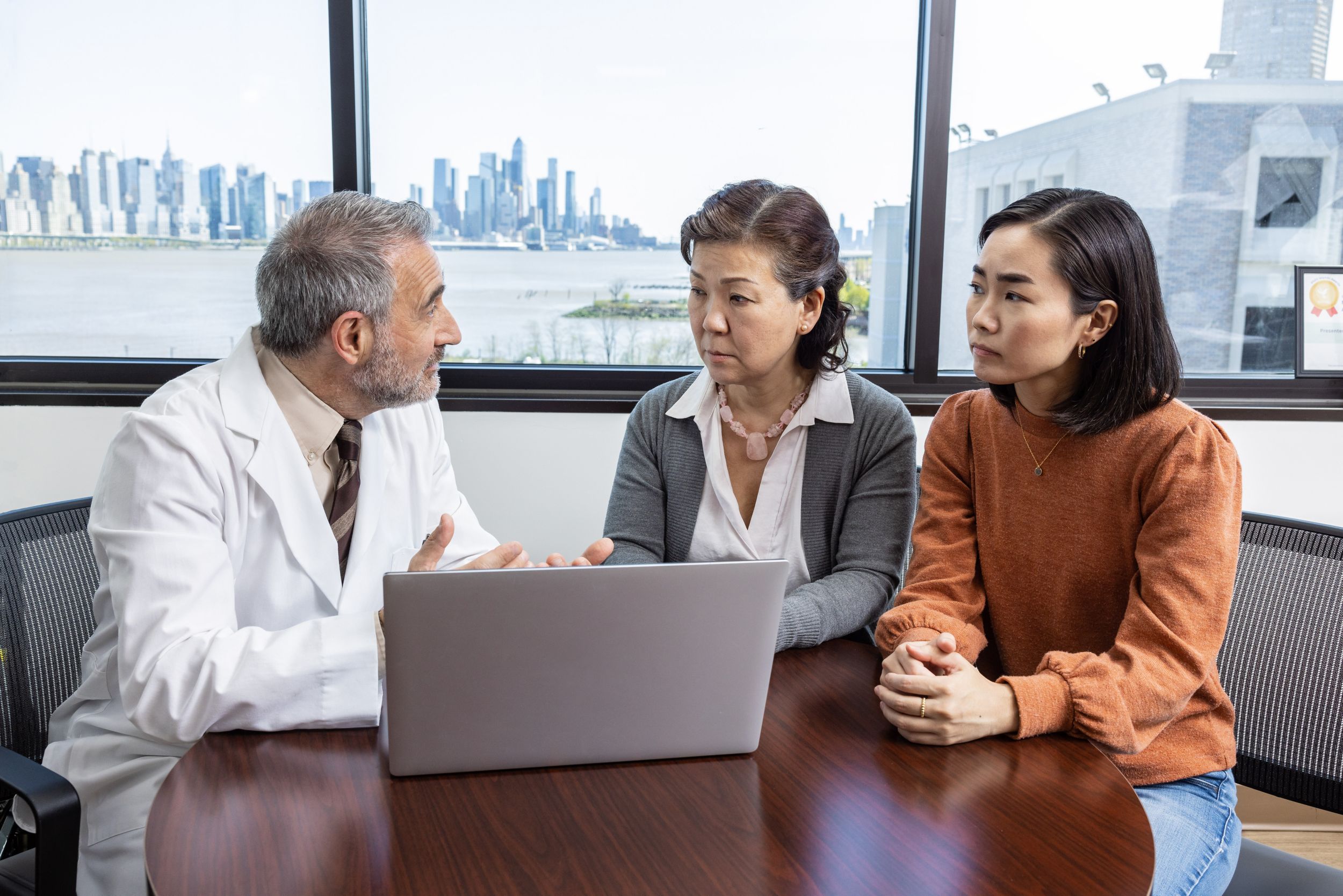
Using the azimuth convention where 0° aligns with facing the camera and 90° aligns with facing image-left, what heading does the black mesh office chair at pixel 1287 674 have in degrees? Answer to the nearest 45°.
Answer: approximately 45°

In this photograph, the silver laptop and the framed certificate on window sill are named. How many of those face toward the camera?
1

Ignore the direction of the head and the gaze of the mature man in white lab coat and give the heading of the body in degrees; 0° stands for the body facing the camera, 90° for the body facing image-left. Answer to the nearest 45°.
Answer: approximately 315°

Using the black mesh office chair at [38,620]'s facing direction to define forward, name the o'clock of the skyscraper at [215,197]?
The skyscraper is roughly at 8 o'clock from the black mesh office chair.

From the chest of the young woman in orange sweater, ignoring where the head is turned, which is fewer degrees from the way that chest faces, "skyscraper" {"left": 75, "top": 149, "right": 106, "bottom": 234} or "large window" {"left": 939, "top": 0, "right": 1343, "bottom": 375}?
the skyscraper

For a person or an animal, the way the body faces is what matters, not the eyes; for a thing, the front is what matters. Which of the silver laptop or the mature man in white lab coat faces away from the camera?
the silver laptop

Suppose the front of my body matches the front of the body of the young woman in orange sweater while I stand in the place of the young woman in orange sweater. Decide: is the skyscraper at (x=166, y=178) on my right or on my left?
on my right

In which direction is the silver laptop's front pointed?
away from the camera

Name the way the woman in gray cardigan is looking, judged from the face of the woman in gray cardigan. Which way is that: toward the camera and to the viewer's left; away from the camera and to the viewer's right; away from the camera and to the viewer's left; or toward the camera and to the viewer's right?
toward the camera and to the viewer's left

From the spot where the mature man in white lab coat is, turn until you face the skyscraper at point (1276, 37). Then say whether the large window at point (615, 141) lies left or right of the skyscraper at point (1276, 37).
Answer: left

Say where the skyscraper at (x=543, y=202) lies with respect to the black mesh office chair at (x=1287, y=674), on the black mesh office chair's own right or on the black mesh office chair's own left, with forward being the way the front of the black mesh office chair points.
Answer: on the black mesh office chair's own right

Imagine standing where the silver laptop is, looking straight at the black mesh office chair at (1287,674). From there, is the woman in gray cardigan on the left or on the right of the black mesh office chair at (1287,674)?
left

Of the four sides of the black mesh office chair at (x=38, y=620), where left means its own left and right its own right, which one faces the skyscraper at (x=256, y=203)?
left
